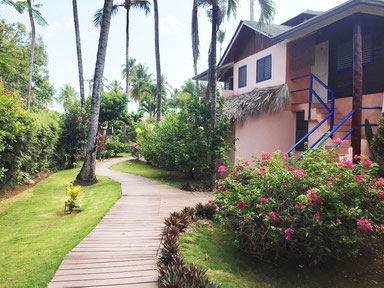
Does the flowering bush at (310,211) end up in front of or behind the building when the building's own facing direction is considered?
in front

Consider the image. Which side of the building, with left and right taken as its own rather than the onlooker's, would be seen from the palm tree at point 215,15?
front

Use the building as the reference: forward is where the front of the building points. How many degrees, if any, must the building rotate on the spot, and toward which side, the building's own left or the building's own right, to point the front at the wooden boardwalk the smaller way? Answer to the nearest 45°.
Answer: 0° — it already faces it

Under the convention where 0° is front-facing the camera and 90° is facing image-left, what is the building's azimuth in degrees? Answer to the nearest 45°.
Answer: approximately 45°

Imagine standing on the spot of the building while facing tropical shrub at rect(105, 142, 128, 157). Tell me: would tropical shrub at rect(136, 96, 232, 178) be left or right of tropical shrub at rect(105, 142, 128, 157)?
left

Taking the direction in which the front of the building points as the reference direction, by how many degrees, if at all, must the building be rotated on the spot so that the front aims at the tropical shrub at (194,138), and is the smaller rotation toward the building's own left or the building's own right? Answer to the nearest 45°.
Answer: approximately 45° to the building's own right

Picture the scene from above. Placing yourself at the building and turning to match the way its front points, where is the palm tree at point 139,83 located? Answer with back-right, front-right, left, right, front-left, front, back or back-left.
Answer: right

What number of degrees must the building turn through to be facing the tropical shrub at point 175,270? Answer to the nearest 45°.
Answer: approximately 45° to its left

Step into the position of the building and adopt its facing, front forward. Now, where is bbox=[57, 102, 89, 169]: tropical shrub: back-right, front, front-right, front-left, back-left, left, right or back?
front-right
